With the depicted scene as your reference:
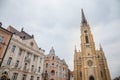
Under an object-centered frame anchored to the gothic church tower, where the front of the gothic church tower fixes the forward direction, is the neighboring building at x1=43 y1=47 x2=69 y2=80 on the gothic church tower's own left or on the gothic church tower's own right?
on the gothic church tower's own right

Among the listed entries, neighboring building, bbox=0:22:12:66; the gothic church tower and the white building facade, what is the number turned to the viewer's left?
0

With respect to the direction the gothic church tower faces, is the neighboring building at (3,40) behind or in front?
in front

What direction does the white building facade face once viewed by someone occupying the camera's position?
facing the viewer and to the right of the viewer

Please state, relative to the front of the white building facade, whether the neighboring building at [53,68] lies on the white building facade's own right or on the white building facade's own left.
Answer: on the white building facade's own left

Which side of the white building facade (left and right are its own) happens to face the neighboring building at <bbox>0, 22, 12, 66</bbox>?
right

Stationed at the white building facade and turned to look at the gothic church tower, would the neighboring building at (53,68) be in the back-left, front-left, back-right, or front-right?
front-left

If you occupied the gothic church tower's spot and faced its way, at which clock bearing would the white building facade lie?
The white building facade is roughly at 1 o'clock from the gothic church tower.

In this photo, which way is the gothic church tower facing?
toward the camera

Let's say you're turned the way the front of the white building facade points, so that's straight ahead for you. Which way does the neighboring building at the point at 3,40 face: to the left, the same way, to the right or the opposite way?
the same way

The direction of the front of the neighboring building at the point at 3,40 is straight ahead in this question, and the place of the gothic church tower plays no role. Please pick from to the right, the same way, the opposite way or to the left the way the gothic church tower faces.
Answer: to the right

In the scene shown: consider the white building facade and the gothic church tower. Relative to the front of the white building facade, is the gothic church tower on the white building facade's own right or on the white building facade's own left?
on the white building facade's own left

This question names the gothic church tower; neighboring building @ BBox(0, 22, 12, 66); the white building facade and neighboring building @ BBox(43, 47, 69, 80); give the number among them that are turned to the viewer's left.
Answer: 0

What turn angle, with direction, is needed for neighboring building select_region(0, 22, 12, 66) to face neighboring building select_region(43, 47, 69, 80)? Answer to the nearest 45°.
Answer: approximately 90° to its left
